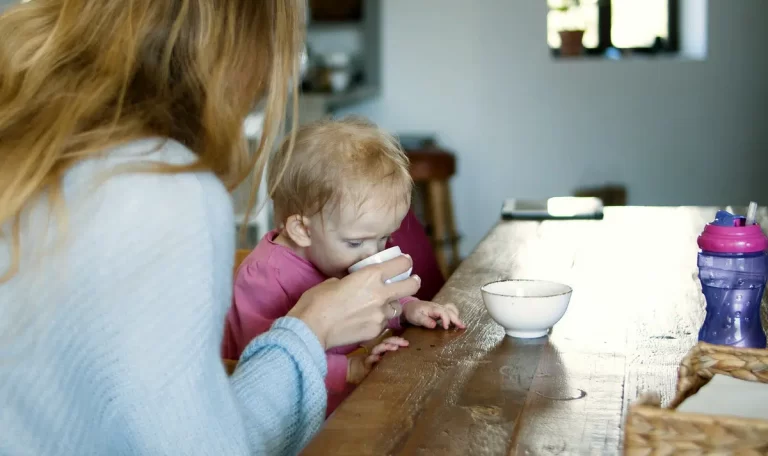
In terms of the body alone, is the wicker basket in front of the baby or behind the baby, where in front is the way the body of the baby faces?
in front

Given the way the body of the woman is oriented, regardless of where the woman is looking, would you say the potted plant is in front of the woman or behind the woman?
in front

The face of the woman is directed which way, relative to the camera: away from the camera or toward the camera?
away from the camera

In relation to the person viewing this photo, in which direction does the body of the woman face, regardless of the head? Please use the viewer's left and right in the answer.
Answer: facing away from the viewer and to the right of the viewer

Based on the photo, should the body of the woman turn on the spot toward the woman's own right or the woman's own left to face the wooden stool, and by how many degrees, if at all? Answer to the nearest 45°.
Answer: approximately 45° to the woman's own left

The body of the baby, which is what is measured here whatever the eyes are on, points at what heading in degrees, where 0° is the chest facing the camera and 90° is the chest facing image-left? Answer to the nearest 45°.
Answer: approximately 315°
